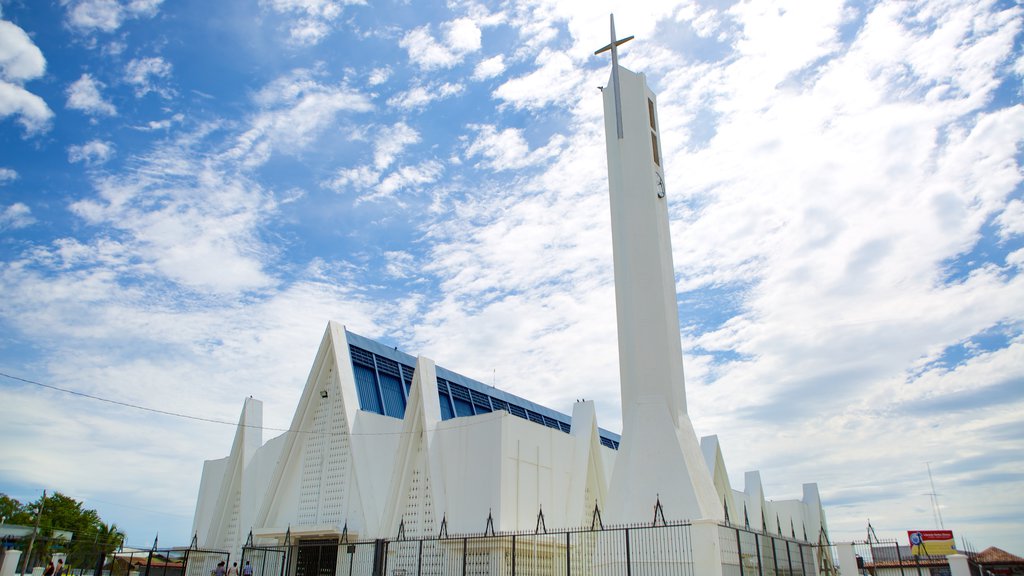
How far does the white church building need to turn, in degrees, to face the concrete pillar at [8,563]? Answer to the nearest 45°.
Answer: approximately 45° to its right

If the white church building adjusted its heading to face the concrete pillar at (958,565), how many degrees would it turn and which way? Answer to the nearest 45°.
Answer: approximately 90° to its left

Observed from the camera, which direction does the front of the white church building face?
facing the viewer and to the left of the viewer

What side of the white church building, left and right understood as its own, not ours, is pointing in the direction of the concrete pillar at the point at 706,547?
left

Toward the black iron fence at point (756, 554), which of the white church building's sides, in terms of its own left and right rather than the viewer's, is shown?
left
